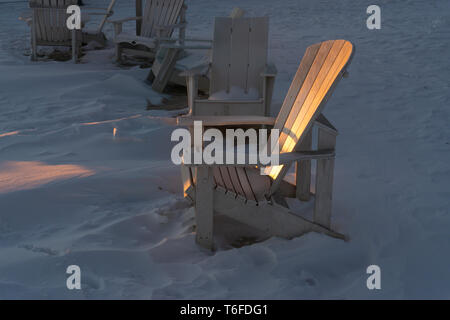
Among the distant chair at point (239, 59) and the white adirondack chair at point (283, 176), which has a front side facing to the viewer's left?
the white adirondack chair

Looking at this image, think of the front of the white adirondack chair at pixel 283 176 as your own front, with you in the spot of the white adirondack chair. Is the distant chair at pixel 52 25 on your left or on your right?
on your right

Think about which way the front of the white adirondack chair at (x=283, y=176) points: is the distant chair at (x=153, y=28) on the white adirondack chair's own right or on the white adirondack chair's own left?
on the white adirondack chair's own right

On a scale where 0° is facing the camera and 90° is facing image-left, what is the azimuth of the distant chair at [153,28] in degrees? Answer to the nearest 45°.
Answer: approximately 45°

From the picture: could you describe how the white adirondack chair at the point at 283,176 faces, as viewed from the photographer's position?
facing to the left of the viewer

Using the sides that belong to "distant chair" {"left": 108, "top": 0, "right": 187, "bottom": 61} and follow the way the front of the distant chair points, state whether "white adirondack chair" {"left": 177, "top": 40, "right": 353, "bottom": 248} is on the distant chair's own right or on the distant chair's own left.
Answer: on the distant chair's own left
